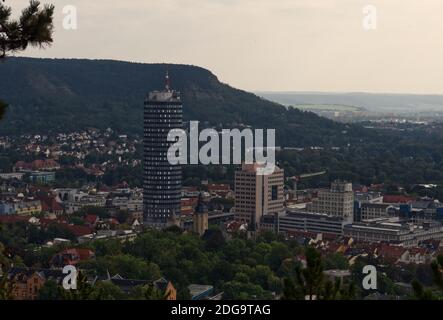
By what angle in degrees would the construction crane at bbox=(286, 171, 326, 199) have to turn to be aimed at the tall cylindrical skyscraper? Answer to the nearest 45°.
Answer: approximately 135° to its right

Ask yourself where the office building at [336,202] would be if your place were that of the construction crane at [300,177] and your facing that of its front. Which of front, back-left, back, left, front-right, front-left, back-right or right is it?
right

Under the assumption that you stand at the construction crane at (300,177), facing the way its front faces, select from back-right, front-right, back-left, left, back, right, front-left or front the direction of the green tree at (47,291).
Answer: right

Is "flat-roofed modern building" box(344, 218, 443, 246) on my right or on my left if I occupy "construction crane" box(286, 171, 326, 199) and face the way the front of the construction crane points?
on my right

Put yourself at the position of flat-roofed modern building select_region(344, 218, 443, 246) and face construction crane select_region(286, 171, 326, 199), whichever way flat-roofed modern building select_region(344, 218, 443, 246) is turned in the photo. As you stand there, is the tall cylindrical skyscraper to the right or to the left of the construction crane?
left

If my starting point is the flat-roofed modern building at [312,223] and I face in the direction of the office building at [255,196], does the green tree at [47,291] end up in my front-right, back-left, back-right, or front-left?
back-left

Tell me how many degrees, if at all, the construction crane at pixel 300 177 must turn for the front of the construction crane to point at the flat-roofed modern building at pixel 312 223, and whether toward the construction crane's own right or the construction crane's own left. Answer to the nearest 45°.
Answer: approximately 90° to the construction crane's own right

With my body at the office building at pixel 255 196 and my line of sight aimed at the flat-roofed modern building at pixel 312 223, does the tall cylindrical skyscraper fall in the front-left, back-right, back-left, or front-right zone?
back-right

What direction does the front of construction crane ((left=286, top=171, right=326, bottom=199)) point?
to the viewer's right
